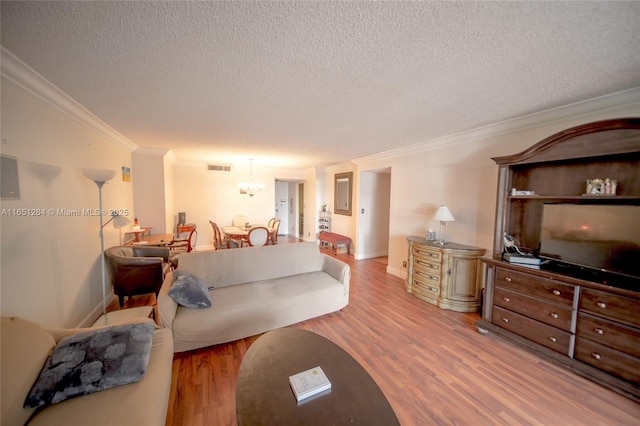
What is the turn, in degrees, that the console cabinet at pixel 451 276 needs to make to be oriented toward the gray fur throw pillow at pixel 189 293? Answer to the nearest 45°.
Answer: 0° — it already faces it

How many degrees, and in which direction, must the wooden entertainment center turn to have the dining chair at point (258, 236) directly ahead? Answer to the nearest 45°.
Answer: approximately 45° to its right

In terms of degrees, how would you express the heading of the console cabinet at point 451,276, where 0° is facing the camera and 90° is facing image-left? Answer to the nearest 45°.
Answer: approximately 45°

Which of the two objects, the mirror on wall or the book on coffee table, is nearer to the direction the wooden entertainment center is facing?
the book on coffee table

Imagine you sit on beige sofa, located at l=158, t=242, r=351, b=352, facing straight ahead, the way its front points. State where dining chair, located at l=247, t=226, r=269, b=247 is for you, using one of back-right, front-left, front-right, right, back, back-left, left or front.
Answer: back-left

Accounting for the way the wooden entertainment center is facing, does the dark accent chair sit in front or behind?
in front

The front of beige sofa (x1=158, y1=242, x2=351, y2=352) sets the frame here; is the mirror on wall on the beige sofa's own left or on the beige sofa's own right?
on the beige sofa's own left

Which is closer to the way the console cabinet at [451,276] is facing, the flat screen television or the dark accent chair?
the dark accent chair

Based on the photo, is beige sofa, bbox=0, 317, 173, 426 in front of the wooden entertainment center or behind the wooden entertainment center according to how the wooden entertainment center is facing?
in front

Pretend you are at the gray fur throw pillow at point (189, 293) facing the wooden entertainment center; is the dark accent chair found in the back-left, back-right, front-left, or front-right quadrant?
back-left

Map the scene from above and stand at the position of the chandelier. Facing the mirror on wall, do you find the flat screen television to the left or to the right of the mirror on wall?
right
